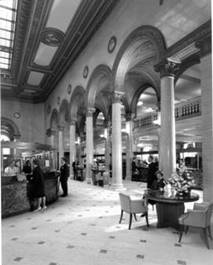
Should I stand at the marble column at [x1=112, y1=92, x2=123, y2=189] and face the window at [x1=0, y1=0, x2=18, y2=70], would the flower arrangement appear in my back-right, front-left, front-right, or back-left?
back-left

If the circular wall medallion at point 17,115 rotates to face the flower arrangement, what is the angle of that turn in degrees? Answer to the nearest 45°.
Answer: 0° — it already faces it

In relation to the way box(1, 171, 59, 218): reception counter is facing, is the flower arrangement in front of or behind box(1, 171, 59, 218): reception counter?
in front

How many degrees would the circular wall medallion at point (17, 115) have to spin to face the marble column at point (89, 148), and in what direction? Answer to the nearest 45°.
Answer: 0° — it already faces it

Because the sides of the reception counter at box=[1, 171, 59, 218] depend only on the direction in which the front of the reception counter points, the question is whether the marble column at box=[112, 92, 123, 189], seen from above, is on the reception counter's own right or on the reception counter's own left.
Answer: on the reception counter's own left

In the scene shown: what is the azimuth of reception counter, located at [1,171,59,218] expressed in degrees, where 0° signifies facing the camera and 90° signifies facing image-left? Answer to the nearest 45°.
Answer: approximately 315°

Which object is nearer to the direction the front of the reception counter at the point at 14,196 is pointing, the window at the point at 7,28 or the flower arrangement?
the flower arrangement

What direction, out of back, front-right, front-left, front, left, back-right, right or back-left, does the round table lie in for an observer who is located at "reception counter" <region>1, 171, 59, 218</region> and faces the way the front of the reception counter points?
front

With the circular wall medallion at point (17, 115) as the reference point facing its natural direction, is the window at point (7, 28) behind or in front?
in front

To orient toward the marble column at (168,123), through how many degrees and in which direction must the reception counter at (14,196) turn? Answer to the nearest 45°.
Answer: approximately 45° to its left

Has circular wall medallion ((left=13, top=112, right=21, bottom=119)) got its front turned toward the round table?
yes

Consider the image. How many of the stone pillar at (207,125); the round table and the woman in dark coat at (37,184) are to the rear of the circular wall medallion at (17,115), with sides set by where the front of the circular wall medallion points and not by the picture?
0

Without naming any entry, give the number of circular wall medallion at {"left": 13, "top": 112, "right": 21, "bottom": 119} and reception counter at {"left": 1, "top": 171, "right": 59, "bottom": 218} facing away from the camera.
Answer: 0
